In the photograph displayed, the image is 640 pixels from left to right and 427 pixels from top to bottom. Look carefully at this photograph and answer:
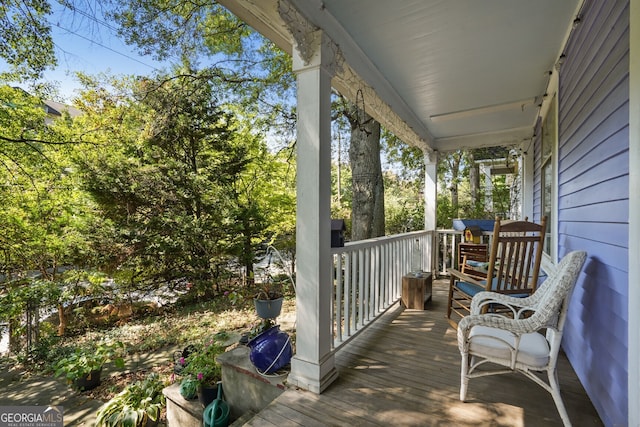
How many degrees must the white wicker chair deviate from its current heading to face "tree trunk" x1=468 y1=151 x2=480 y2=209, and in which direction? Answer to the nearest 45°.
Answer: approximately 90° to its right

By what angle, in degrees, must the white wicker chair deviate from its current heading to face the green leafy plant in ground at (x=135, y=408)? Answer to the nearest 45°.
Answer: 0° — it already faces it

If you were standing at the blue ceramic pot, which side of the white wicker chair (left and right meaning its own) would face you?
front

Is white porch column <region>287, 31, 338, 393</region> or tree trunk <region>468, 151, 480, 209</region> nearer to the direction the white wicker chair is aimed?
the white porch column

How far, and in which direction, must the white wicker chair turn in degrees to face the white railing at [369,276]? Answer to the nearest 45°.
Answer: approximately 45° to its right

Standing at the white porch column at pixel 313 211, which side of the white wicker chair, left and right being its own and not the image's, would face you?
front

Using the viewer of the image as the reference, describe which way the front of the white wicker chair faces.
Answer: facing to the left of the viewer

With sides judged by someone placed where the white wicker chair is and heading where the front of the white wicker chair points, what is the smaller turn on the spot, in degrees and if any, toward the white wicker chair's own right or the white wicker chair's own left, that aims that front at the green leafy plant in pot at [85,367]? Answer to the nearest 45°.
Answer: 0° — it already faces it

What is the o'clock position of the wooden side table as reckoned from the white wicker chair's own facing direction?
The wooden side table is roughly at 2 o'clock from the white wicker chair.

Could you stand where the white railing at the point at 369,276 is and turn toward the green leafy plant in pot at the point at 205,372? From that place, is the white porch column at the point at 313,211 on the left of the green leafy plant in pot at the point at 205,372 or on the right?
left
